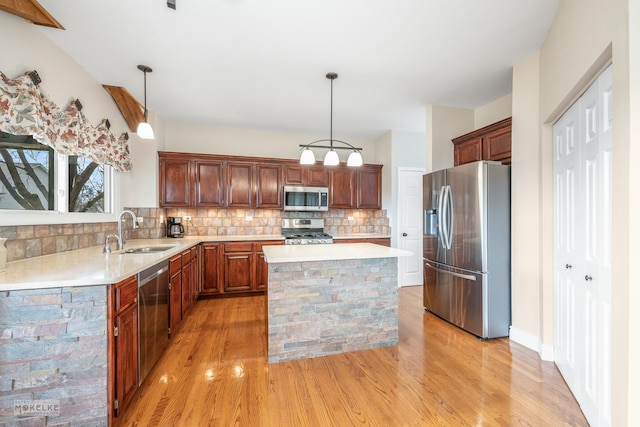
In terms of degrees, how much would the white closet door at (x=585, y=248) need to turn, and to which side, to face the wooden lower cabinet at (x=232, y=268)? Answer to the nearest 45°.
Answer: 0° — it already faces it

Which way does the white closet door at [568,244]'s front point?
to the viewer's left

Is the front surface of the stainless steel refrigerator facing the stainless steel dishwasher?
yes

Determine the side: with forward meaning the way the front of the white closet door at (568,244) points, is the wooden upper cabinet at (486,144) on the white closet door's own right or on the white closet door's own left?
on the white closet door's own right

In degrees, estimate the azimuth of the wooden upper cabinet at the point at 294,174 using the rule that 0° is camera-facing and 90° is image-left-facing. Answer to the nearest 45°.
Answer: approximately 0°

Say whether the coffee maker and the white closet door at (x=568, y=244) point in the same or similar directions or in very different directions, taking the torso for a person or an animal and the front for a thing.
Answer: very different directions

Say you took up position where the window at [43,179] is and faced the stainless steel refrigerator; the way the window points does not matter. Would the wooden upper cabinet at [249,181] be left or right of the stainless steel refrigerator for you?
left

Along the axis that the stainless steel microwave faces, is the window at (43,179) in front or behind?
in front

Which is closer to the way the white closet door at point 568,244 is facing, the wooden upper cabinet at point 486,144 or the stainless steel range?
the stainless steel range

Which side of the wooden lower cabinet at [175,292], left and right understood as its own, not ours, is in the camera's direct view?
right

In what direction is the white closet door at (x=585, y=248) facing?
to the viewer's left

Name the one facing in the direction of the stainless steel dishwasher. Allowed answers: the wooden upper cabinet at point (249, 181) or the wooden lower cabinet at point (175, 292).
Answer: the wooden upper cabinet

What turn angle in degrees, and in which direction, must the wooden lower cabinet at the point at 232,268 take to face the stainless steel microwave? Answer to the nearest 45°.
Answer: approximately 90° to its left
